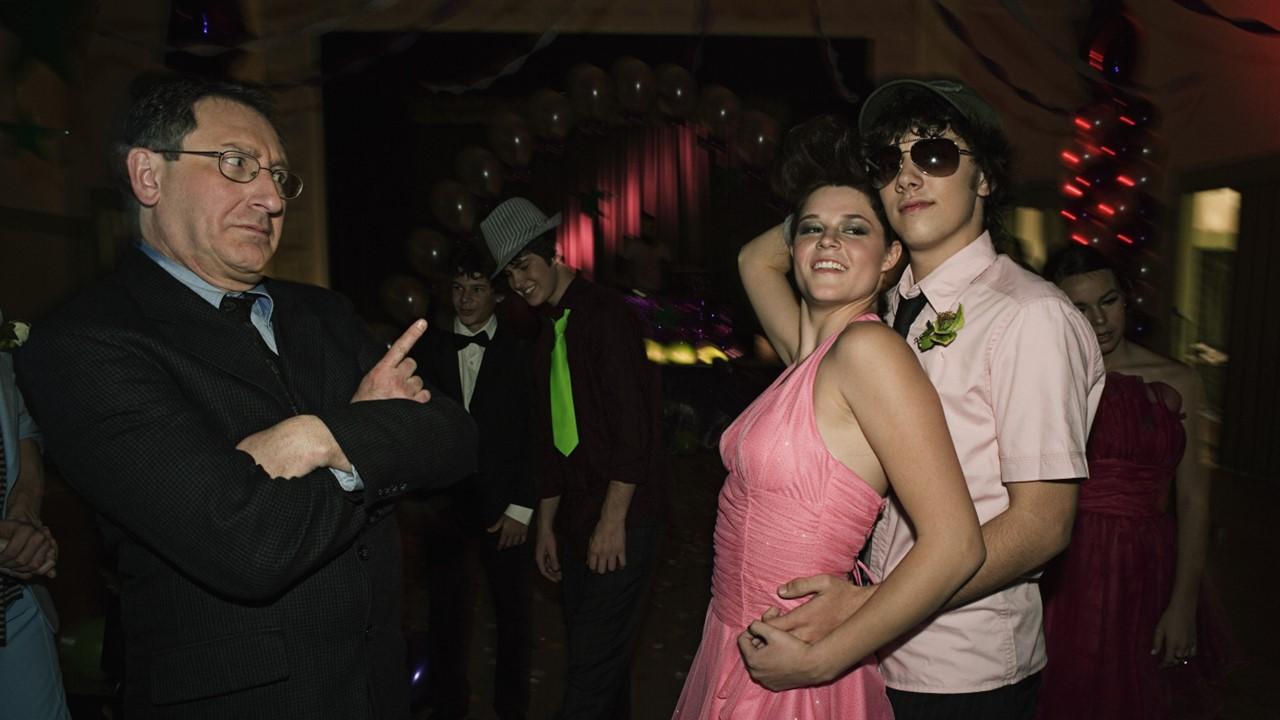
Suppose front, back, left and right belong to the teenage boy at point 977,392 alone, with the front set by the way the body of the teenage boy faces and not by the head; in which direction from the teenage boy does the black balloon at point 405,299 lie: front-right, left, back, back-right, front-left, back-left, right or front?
right

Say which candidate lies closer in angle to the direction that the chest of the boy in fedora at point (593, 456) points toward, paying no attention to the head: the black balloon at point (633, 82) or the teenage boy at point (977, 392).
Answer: the teenage boy

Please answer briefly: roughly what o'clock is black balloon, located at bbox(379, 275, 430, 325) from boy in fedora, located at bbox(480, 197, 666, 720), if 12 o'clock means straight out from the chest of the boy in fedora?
The black balloon is roughly at 4 o'clock from the boy in fedora.

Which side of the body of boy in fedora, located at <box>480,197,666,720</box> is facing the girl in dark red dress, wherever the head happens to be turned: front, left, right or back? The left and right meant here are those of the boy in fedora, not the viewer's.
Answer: left

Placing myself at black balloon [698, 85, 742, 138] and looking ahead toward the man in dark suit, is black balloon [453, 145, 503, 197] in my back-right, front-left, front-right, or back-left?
front-right

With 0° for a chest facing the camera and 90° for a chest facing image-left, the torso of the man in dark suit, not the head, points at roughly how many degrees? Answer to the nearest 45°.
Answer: approximately 315°

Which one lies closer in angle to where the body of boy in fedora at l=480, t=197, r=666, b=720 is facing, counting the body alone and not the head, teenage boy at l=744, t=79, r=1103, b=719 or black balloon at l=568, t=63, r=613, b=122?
the teenage boy

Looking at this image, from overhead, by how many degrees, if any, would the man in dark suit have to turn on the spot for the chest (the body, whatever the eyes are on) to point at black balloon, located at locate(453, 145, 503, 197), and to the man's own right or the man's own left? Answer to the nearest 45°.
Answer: approximately 135° to the man's own left

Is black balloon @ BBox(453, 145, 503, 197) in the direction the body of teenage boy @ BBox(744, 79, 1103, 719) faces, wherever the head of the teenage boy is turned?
no

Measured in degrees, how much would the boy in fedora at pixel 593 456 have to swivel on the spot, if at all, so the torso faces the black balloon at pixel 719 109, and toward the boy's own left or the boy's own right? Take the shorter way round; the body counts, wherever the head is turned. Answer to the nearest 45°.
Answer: approximately 135° to the boy's own right

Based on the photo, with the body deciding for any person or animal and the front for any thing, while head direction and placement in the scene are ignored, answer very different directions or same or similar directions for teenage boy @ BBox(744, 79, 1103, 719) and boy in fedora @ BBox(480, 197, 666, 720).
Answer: same or similar directions

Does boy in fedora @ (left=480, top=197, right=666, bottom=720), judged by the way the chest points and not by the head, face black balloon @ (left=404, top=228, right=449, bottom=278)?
no

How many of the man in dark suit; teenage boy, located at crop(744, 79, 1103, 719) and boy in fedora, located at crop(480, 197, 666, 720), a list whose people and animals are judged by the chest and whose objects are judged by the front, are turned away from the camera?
0

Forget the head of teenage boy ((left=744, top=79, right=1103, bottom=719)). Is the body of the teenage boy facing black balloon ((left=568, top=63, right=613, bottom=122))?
no

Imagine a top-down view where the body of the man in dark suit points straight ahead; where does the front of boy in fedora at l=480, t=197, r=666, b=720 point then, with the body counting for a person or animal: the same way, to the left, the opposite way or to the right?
to the right

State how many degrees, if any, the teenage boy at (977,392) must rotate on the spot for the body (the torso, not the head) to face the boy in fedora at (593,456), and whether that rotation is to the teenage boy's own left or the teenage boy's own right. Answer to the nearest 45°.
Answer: approximately 90° to the teenage boy's own right

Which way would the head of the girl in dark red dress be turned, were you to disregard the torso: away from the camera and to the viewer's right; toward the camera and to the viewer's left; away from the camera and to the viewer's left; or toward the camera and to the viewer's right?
toward the camera and to the viewer's left

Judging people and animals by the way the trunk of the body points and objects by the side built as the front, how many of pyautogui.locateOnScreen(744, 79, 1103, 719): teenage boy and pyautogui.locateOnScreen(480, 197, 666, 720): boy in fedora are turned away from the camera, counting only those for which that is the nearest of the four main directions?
0

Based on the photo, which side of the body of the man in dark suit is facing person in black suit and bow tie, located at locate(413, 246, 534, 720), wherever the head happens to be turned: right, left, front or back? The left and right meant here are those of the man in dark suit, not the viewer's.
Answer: left

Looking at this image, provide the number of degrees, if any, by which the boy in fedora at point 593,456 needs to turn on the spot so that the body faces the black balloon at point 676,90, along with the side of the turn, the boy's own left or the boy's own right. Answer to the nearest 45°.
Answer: approximately 135° to the boy's own right

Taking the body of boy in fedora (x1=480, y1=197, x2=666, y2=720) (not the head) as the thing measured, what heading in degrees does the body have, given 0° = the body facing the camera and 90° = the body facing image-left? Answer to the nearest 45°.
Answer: approximately 45°

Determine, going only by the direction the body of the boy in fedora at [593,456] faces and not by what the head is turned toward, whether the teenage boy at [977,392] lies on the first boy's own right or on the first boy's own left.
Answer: on the first boy's own left
